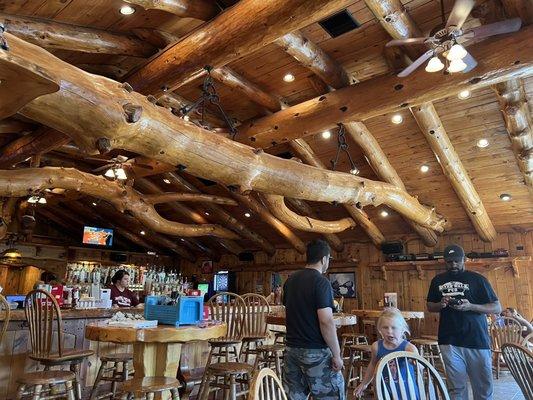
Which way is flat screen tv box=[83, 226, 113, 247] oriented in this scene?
toward the camera

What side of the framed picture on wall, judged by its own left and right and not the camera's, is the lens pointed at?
front

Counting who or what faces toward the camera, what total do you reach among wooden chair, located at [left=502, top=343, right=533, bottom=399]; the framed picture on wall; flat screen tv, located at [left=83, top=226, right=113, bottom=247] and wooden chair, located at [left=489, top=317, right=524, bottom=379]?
2

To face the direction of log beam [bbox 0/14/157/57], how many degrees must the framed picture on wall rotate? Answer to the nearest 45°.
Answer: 0° — it already faces it

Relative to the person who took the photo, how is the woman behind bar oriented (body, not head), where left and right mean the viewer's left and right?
facing the viewer and to the right of the viewer

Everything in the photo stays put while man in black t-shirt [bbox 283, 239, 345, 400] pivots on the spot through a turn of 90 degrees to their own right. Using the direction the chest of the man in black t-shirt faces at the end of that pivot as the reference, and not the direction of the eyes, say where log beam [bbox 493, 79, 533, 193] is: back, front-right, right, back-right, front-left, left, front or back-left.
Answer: left

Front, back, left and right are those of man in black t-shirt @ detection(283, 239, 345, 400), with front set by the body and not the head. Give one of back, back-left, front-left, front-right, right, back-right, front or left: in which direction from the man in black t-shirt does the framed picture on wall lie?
front-left

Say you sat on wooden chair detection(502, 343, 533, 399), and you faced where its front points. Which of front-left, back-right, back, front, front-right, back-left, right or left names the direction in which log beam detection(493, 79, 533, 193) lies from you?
front-left

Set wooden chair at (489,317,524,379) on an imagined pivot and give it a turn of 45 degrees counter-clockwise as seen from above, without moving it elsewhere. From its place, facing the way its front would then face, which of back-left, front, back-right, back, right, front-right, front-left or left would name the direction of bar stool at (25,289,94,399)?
front-left

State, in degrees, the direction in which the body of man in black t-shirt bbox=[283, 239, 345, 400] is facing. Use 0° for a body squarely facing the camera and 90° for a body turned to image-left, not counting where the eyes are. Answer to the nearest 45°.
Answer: approximately 225°

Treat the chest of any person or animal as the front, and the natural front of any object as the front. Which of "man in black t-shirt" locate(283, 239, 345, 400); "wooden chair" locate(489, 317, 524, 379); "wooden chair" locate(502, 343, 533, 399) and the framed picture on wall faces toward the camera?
the framed picture on wall
